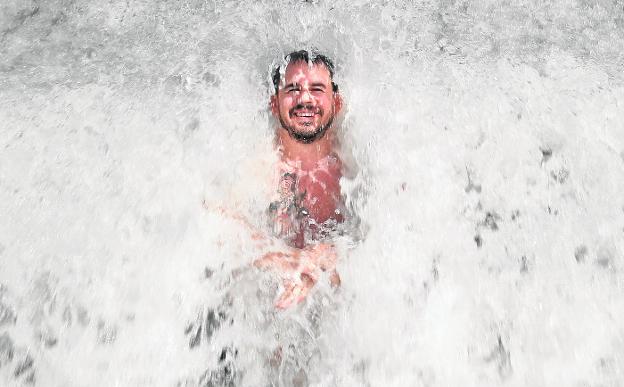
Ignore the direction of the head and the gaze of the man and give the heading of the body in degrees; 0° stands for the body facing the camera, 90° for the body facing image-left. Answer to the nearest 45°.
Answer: approximately 0°
